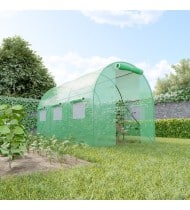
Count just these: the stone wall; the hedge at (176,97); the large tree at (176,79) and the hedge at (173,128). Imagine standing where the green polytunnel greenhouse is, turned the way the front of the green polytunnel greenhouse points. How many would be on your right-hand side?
0

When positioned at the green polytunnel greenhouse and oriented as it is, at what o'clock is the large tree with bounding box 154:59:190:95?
The large tree is roughly at 8 o'clock from the green polytunnel greenhouse.

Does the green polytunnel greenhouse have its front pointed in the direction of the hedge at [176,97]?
no

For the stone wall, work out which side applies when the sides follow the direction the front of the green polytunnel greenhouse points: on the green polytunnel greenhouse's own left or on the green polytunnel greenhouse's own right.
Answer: on the green polytunnel greenhouse's own left

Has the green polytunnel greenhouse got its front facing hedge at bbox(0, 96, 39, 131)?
no

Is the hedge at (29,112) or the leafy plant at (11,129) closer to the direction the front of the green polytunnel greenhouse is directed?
the leafy plant

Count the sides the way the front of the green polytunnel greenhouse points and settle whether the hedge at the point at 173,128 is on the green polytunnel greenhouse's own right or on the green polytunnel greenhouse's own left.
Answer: on the green polytunnel greenhouse's own left

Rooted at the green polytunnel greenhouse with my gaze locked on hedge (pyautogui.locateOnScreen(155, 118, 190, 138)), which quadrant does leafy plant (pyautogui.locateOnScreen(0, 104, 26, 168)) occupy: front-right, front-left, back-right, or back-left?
back-right
